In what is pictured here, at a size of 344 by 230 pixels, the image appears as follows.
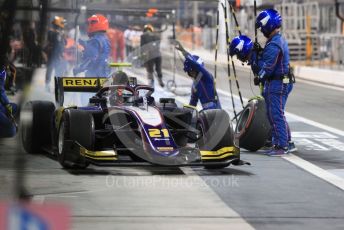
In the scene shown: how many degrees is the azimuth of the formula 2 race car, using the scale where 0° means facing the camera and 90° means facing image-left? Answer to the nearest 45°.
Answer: approximately 0°

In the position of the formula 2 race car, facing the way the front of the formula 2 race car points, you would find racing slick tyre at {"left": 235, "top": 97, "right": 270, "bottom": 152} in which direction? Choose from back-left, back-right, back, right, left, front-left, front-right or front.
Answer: back-left
